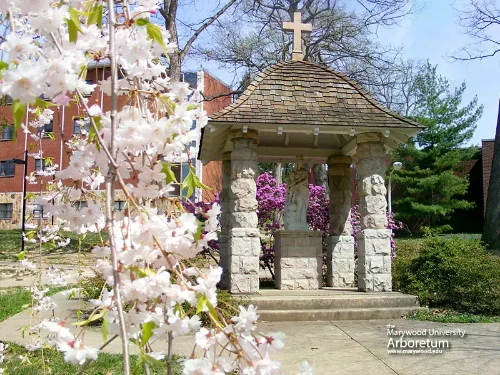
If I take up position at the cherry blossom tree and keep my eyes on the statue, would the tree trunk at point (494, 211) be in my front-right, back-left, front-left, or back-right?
front-right

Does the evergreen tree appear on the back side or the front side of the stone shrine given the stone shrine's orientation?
on the back side

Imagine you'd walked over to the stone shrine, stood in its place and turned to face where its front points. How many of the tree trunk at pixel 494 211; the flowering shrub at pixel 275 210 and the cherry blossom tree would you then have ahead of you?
1

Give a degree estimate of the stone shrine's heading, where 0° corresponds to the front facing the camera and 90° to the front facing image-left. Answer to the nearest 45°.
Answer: approximately 0°

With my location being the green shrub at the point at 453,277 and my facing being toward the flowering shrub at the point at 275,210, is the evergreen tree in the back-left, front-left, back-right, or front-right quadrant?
front-right

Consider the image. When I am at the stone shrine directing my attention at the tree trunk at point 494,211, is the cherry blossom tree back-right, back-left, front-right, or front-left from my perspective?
back-right

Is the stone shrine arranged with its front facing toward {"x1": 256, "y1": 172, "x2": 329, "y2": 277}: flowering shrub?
no

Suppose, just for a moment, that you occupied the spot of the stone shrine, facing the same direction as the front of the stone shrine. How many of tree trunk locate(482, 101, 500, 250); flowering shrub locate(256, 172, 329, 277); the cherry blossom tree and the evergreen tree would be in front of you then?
1

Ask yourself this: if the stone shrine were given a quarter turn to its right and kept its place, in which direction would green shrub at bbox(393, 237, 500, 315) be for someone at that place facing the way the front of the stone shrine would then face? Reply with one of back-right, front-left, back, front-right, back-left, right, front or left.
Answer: back

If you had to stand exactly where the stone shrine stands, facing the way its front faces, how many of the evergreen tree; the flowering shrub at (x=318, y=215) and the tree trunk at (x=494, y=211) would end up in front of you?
0

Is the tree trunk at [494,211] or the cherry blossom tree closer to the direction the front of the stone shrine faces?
the cherry blossom tree

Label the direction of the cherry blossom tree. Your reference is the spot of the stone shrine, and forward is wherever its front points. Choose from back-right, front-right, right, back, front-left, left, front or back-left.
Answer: front

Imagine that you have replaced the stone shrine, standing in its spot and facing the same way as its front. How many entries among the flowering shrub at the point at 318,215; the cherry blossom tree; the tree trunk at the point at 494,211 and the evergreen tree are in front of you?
1

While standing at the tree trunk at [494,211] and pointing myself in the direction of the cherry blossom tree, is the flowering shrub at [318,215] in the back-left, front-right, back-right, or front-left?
front-right

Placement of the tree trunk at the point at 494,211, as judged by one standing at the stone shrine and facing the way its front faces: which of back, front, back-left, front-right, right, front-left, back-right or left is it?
back-left

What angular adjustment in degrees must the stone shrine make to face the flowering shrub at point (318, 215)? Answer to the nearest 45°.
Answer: approximately 180°
